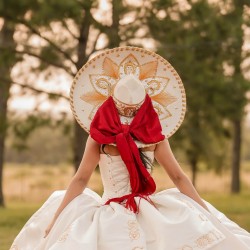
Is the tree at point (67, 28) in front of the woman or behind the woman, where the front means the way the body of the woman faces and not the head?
in front

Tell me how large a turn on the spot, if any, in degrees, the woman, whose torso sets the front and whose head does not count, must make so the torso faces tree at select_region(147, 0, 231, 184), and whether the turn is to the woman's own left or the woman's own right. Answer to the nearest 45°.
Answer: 0° — they already face it

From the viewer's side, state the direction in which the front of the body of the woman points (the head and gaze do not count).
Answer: away from the camera

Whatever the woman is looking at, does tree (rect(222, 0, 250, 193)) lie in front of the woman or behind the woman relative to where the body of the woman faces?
in front
